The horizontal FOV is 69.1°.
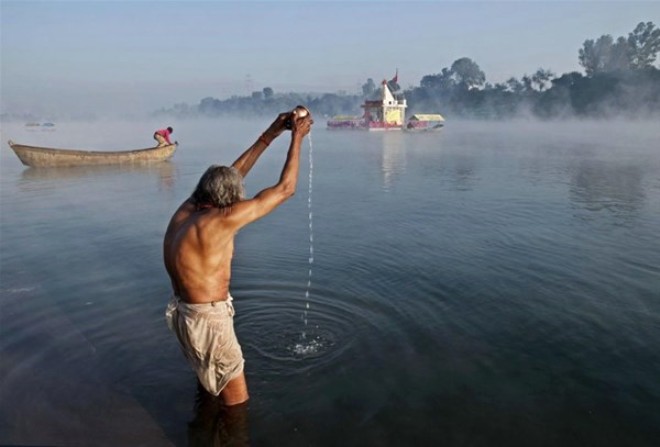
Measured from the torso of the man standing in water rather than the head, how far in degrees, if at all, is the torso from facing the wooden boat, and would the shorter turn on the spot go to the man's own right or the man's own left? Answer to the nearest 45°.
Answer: approximately 45° to the man's own left

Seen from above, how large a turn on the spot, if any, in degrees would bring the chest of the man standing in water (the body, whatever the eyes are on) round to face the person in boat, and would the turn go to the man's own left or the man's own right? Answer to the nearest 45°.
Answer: approximately 45° to the man's own left

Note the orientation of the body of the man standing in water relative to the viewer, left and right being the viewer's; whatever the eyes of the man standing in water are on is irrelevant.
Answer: facing away from the viewer and to the right of the viewer
